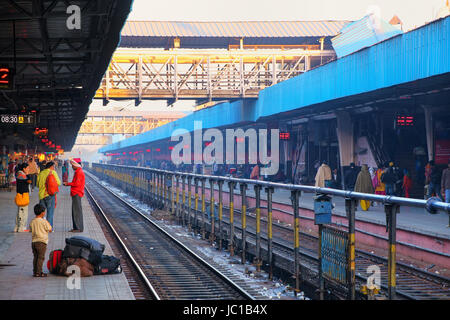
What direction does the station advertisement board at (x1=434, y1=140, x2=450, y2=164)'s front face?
toward the camera

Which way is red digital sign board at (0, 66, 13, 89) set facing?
toward the camera

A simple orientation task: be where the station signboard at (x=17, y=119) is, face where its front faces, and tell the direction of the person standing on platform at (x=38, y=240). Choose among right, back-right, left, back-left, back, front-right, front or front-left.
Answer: front

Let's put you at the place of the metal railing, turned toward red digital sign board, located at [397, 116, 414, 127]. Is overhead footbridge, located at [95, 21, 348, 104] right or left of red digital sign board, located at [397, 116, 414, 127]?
left

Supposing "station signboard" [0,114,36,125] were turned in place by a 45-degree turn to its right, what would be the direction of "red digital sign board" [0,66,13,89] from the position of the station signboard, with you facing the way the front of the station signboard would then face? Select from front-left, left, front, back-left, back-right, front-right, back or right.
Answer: front-left

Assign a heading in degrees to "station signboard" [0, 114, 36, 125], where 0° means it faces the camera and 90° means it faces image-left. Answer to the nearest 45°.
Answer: approximately 0°

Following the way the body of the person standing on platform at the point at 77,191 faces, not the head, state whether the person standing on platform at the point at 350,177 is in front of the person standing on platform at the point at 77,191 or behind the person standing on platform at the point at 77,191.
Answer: behind

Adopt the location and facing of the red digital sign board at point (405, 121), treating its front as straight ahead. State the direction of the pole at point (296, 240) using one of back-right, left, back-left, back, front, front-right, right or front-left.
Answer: front

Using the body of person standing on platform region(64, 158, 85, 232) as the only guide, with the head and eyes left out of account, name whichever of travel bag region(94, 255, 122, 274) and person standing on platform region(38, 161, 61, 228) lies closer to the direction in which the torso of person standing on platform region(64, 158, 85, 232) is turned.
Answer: the person standing on platform

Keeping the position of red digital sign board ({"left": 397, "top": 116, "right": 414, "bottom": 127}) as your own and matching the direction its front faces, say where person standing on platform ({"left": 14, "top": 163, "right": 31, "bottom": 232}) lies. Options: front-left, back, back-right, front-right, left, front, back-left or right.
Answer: front-right

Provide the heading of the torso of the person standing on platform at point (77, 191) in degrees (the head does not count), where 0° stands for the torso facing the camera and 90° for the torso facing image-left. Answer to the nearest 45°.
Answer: approximately 90°
